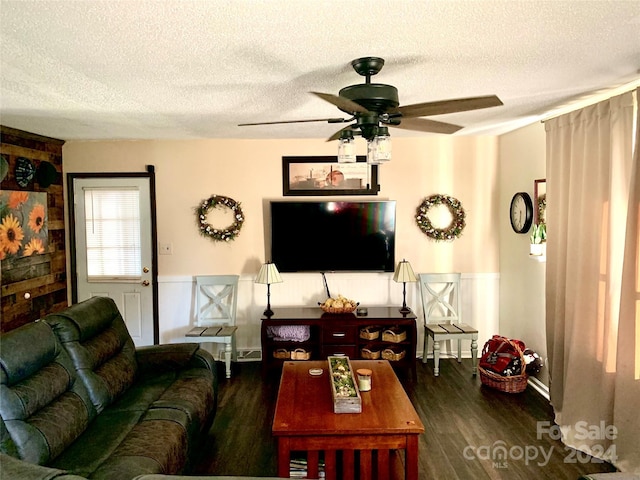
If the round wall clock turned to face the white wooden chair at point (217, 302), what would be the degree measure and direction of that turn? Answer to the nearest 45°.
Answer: approximately 45° to its right

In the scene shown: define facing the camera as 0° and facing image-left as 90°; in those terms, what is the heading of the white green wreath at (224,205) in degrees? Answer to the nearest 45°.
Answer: approximately 0°

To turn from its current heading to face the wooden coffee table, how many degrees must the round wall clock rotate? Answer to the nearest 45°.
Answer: approximately 45° to its left

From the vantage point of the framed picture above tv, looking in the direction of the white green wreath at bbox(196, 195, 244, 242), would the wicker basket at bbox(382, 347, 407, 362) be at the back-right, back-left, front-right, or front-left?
back-left

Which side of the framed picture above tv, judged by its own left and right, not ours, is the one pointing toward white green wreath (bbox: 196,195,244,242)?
right

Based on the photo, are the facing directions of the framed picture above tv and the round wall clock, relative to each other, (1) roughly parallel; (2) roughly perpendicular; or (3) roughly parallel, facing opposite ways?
roughly perpendicular

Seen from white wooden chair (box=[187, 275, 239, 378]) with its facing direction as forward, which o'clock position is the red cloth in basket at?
The red cloth in basket is roughly at 10 o'clock from the white wooden chair.

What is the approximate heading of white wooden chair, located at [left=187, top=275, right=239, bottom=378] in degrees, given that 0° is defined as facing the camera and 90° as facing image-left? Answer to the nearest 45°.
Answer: approximately 0°
